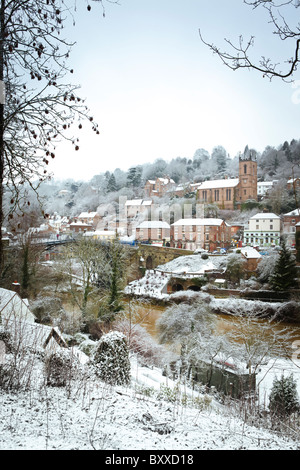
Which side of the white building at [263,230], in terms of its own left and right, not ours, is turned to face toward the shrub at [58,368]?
front

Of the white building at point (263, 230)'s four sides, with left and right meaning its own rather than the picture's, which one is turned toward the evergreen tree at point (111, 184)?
right

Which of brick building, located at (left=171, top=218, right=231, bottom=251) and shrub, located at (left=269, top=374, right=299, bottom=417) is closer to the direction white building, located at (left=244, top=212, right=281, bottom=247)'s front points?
the shrub

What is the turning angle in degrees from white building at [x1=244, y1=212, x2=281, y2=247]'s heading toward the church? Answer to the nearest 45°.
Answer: approximately 135° to its right

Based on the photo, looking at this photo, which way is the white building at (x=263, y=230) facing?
toward the camera

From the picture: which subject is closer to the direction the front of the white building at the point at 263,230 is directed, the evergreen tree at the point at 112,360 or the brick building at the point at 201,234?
the evergreen tree

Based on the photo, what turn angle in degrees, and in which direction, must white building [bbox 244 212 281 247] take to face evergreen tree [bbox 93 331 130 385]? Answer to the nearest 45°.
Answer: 0° — it already faces it

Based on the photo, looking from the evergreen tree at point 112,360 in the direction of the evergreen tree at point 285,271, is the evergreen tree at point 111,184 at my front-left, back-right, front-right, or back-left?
front-left

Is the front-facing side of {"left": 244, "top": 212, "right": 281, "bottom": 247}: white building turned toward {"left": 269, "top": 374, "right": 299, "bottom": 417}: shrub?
yes
